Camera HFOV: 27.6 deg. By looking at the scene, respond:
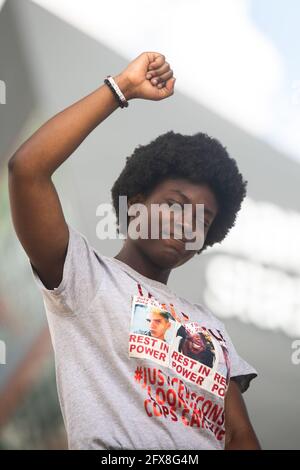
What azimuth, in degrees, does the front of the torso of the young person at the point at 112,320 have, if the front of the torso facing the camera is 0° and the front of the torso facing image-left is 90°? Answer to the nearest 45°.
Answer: approximately 315°
